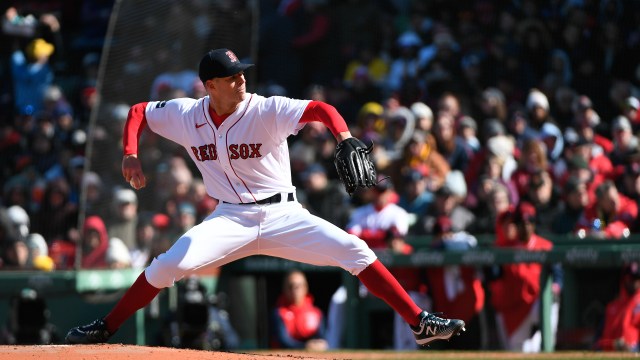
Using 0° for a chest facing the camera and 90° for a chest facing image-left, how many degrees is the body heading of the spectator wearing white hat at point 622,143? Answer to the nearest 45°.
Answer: approximately 45°

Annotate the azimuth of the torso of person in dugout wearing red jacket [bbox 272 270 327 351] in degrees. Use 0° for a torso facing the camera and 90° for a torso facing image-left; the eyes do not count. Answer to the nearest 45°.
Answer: approximately 0°

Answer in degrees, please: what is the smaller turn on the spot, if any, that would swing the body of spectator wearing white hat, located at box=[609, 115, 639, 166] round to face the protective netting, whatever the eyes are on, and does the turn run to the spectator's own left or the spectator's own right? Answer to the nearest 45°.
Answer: approximately 45° to the spectator's own right

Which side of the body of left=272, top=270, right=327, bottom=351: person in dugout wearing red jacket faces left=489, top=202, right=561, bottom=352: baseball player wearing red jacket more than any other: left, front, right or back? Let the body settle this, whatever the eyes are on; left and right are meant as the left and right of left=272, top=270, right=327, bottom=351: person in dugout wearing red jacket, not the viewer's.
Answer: left

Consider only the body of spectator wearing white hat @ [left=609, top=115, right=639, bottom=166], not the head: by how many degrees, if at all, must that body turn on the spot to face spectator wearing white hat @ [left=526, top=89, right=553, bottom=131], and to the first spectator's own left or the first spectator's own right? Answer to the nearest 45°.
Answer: approximately 90° to the first spectator's own right

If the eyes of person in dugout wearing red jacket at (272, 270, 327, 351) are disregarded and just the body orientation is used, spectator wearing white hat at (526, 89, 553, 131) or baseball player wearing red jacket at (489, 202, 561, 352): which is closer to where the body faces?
the baseball player wearing red jacket

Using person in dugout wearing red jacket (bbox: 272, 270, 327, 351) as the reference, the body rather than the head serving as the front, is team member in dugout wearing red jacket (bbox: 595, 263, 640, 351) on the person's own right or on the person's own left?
on the person's own left

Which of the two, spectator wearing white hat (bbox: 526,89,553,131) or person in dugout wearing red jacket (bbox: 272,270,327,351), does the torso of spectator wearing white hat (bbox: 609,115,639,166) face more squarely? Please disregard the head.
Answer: the person in dugout wearing red jacket
